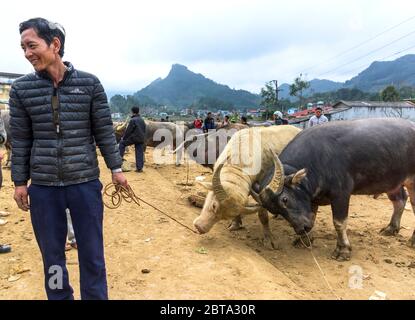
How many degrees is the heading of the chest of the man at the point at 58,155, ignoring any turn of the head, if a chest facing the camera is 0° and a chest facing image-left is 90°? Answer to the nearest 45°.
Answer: approximately 0°

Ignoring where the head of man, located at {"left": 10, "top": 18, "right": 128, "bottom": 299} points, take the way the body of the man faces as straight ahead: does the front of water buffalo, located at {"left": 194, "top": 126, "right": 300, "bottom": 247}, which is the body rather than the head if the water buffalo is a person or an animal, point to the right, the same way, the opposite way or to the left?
to the right

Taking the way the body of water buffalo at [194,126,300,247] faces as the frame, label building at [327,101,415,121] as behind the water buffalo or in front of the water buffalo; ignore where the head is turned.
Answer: behind

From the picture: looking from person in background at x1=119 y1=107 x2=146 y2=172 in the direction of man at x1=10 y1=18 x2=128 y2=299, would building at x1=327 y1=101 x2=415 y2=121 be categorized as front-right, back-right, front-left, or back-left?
back-left

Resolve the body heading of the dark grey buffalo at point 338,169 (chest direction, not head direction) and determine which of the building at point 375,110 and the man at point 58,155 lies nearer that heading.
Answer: the man

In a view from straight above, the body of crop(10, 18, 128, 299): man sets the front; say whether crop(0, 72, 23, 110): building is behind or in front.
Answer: behind

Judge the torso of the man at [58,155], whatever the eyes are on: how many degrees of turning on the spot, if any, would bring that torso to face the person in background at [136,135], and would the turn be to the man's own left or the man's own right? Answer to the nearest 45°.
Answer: approximately 180°

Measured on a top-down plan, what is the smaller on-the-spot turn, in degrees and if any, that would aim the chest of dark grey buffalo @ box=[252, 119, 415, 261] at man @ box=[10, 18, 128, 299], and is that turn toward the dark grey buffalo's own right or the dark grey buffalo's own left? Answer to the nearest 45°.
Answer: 0° — it already faces them

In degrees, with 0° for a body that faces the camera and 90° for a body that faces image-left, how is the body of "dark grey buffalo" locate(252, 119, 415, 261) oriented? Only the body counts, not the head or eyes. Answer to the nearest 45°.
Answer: approximately 45°

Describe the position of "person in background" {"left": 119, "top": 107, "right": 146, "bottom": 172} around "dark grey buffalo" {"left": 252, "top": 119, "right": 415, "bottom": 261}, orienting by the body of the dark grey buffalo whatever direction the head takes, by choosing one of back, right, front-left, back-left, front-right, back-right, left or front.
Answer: right

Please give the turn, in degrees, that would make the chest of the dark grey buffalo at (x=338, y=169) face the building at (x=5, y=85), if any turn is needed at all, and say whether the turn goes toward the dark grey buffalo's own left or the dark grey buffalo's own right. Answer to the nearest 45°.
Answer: approximately 90° to the dark grey buffalo's own right

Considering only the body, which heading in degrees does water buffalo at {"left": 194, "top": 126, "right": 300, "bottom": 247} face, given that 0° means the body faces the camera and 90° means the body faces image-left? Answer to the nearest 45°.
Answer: approximately 45°

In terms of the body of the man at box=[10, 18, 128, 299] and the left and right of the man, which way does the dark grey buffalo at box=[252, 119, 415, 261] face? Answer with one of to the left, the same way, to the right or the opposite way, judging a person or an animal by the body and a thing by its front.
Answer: to the right
